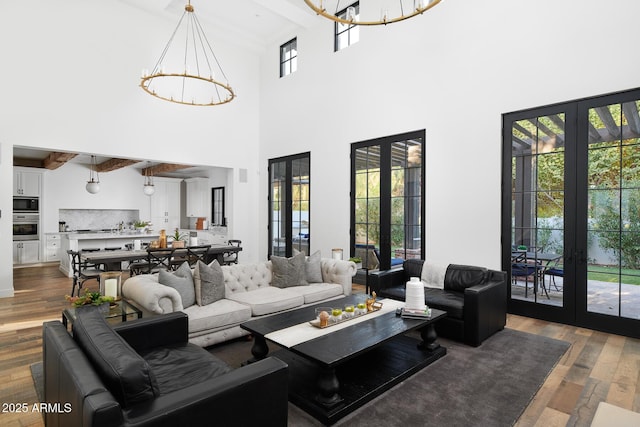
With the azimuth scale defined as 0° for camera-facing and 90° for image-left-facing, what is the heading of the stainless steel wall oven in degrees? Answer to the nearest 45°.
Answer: approximately 0°

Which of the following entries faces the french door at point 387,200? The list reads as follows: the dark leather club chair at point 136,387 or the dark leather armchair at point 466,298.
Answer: the dark leather club chair

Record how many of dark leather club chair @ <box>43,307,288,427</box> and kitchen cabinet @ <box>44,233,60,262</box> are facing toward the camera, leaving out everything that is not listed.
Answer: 1

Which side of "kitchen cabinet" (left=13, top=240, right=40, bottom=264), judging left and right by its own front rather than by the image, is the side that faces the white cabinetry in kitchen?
left

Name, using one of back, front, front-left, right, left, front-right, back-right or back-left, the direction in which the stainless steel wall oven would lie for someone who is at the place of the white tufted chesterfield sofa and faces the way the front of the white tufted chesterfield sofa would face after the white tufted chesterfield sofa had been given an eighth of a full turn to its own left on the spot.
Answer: back-left

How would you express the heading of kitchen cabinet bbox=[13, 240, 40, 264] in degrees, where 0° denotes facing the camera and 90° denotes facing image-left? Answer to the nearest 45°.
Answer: approximately 0°

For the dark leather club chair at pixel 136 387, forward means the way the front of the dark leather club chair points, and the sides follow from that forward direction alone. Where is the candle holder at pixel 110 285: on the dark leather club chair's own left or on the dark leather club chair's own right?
on the dark leather club chair's own left

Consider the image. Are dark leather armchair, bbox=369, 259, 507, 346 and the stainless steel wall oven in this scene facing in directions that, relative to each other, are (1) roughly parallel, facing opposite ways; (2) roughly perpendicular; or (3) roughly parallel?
roughly perpendicular

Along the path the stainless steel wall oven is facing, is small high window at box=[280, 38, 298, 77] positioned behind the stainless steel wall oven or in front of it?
in front
